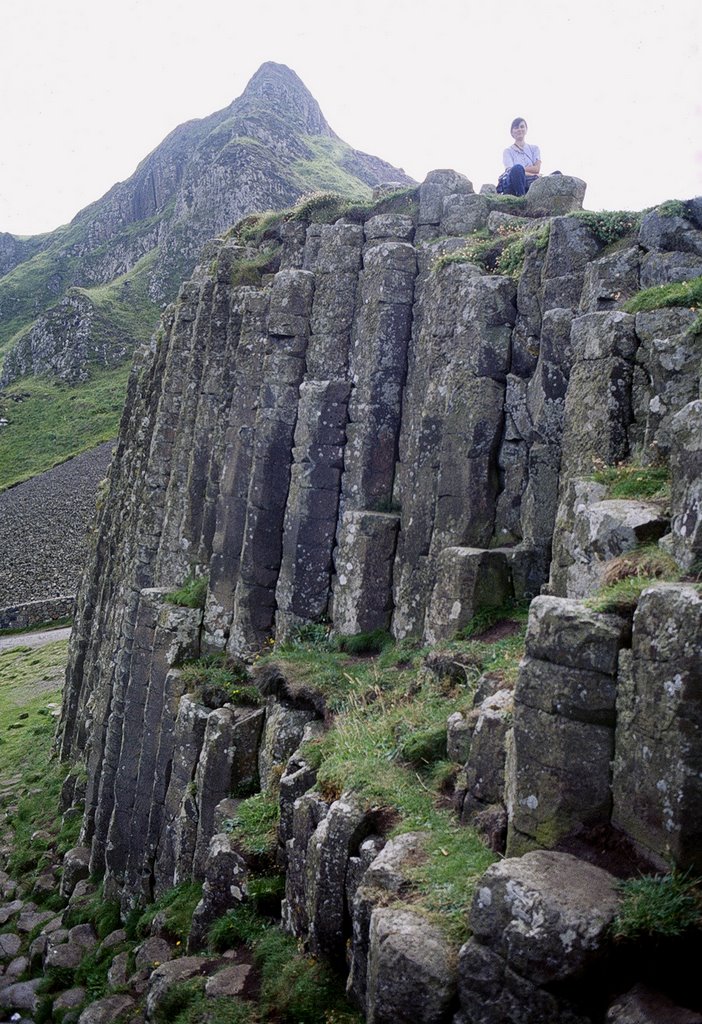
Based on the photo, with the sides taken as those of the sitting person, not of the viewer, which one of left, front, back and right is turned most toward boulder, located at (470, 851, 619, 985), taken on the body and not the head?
front

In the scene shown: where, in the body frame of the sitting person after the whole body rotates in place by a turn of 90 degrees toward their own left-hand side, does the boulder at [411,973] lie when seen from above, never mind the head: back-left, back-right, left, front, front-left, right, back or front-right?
right

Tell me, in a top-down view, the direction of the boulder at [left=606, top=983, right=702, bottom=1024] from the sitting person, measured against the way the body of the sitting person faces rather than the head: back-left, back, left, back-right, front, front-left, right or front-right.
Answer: front

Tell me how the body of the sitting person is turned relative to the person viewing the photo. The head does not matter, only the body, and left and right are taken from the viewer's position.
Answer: facing the viewer

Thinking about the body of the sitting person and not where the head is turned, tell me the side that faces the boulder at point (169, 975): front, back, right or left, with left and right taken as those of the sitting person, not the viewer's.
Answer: front
